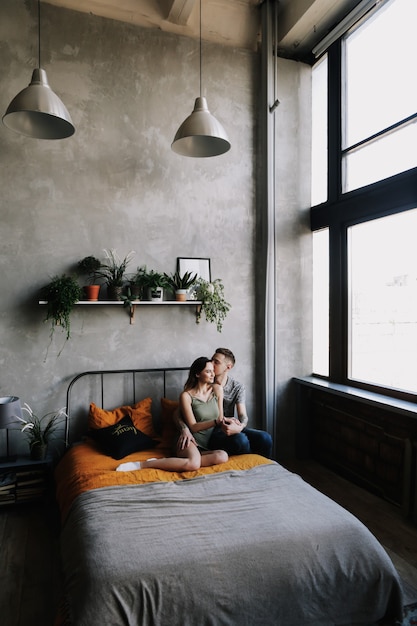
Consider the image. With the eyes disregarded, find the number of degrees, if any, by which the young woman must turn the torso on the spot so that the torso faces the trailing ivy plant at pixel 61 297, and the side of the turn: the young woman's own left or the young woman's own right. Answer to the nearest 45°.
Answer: approximately 135° to the young woman's own right

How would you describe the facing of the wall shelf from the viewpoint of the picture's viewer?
facing the viewer

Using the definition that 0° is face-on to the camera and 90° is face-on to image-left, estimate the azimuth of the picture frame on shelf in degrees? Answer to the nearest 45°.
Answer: approximately 0°
